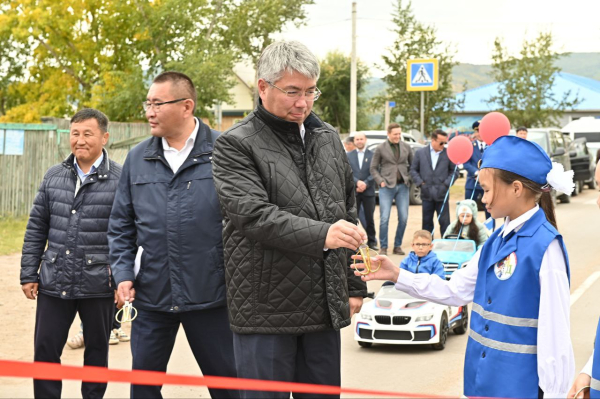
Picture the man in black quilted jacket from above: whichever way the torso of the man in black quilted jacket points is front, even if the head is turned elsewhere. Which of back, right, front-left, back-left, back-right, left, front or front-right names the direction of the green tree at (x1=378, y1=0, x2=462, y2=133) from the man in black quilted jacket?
back-left

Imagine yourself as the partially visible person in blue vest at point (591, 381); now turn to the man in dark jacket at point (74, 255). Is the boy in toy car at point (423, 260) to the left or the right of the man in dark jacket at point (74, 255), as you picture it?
right

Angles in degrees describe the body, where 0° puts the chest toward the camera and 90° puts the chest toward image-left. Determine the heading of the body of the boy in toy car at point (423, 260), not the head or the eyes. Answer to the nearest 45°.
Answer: approximately 0°

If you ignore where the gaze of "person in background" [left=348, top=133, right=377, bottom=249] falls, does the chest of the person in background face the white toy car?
yes

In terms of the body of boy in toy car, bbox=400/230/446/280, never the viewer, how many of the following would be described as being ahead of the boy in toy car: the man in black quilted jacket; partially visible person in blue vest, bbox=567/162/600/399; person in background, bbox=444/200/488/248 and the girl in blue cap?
3

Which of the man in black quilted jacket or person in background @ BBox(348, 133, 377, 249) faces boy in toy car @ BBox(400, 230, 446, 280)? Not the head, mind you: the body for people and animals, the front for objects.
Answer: the person in background

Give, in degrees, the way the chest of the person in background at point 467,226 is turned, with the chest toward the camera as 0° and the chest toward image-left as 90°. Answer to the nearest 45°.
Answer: approximately 0°
